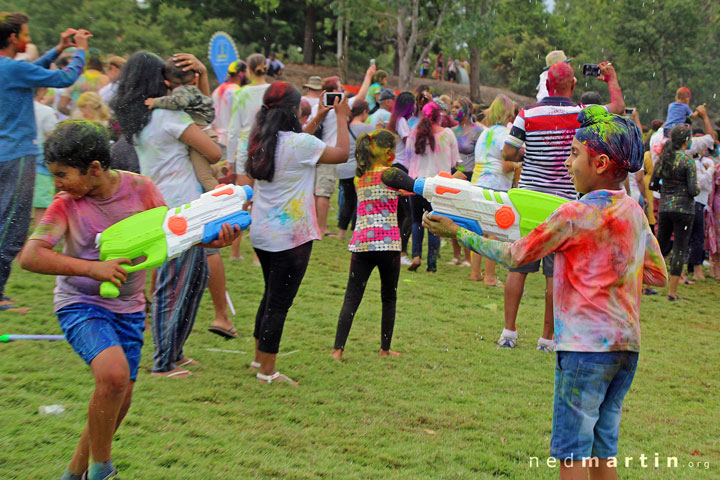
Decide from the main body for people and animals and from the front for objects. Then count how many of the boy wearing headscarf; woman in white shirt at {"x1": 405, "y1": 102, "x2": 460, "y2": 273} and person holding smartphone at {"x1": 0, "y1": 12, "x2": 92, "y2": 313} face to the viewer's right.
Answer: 1

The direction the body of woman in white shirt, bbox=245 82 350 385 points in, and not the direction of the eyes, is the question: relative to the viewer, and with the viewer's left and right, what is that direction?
facing away from the viewer and to the right of the viewer

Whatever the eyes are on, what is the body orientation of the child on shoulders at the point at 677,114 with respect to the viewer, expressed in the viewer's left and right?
facing away from the viewer and to the right of the viewer

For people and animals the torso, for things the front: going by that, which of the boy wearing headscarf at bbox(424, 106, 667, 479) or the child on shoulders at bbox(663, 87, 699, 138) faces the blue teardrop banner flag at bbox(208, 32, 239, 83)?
the boy wearing headscarf

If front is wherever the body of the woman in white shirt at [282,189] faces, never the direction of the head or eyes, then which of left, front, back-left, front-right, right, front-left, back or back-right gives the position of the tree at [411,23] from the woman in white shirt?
front-left

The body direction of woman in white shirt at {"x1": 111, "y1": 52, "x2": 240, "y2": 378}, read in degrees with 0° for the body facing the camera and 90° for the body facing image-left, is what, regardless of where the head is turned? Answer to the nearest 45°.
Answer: approximately 225°

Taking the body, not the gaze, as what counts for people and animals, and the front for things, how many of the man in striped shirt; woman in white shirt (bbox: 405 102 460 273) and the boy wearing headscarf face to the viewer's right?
0

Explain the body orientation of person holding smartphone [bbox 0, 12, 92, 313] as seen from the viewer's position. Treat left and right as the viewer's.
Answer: facing to the right of the viewer

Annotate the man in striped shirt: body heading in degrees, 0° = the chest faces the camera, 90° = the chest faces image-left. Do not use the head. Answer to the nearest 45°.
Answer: approximately 180°

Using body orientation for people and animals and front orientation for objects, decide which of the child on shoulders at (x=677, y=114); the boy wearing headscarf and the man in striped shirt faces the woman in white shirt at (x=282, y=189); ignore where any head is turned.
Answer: the boy wearing headscarf

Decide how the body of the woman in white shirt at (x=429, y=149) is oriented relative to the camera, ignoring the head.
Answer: away from the camera

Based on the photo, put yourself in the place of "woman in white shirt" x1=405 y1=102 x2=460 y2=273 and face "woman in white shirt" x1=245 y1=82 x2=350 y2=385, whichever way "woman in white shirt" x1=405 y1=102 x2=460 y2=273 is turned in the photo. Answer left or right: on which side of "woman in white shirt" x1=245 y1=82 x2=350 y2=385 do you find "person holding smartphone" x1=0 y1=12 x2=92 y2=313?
right

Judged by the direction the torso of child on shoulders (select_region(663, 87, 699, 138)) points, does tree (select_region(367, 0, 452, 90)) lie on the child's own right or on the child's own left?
on the child's own left
